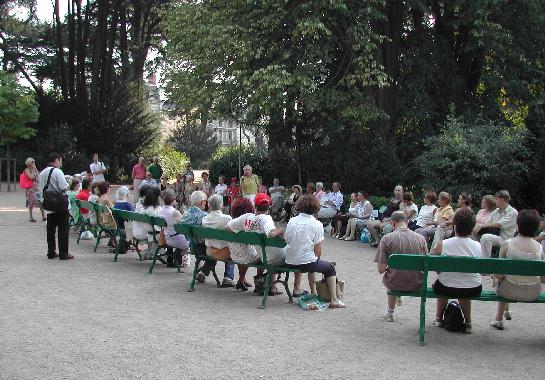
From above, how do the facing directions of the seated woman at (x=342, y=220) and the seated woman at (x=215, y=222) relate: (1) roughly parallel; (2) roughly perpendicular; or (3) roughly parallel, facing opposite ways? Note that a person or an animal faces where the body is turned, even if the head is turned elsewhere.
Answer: roughly parallel, facing opposite ways

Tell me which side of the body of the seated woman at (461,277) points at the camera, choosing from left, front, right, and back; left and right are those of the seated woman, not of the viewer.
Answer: back

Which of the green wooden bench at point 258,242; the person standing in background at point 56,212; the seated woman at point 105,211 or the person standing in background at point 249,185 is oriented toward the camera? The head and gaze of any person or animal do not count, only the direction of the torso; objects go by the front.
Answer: the person standing in background at point 249,185

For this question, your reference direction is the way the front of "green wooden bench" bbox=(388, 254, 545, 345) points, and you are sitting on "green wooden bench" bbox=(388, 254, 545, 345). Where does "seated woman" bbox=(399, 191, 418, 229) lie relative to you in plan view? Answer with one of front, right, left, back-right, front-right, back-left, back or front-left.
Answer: front

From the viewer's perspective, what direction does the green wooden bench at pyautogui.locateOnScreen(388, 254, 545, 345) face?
away from the camera

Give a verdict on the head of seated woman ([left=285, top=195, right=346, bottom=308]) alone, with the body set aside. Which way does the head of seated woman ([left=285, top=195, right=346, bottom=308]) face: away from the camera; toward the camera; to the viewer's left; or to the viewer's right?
away from the camera

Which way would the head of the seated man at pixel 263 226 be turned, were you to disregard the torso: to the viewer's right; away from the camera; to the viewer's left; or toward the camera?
away from the camera

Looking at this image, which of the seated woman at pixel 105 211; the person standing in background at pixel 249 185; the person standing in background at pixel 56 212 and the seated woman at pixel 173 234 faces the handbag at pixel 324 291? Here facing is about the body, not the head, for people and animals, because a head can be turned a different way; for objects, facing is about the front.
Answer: the person standing in background at pixel 249 185

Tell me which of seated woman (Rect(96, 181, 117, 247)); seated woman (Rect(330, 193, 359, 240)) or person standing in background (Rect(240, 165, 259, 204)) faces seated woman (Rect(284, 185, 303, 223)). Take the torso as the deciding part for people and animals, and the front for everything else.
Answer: seated woman (Rect(96, 181, 117, 247))

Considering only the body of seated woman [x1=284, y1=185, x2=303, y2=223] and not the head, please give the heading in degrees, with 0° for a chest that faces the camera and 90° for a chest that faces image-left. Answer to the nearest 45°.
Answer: approximately 45°

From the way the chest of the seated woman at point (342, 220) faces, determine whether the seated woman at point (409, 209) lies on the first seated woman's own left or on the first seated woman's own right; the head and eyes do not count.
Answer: on the first seated woman's own left

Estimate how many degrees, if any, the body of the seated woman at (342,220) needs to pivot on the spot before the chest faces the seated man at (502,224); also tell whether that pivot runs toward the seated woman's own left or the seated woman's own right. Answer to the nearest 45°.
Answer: approximately 90° to the seated woman's own left

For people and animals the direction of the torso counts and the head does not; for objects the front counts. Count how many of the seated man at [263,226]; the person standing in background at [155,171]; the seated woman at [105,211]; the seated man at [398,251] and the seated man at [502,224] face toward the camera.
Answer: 1

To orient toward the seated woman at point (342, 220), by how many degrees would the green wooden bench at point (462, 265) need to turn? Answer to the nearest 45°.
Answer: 0° — it already faces them

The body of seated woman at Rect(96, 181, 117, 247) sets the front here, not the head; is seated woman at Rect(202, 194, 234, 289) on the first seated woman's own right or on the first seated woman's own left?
on the first seated woman's own right

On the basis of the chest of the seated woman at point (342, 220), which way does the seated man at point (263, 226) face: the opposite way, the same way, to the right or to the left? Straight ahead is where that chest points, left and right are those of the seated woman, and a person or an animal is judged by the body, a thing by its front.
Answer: the opposite way

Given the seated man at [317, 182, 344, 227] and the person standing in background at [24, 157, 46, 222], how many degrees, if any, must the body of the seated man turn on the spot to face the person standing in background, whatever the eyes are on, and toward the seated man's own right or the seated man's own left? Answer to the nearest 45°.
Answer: approximately 45° to the seated man's own right

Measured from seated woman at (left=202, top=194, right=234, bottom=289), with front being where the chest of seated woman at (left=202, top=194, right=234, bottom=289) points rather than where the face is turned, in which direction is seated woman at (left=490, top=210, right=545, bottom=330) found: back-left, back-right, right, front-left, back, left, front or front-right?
right
